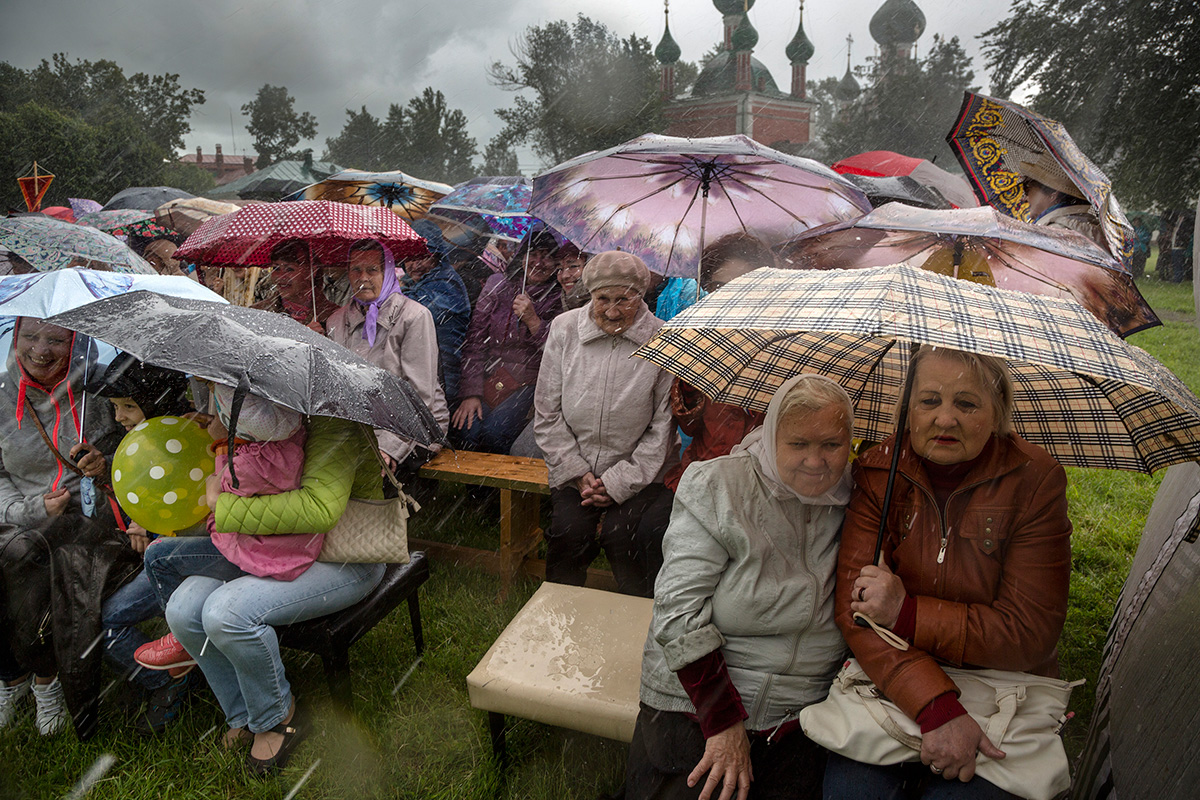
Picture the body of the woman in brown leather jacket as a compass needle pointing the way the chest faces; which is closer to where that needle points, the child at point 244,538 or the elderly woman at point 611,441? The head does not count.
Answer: the child

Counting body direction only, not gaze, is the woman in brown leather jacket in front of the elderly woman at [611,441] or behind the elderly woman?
in front

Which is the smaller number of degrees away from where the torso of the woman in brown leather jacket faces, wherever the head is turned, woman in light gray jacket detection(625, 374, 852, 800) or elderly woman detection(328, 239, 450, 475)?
the woman in light gray jacket

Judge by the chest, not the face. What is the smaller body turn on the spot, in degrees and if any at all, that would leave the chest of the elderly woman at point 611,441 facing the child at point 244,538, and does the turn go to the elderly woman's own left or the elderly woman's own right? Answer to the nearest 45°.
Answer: approximately 45° to the elderly woman's own right

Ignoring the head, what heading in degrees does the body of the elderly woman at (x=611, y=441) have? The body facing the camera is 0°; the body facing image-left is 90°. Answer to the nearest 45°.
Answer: approximately 0°
